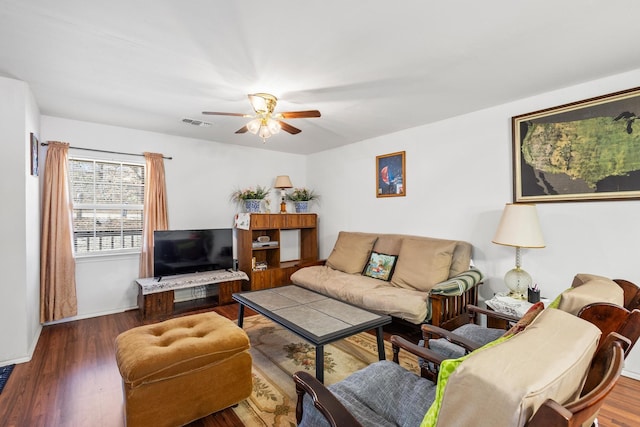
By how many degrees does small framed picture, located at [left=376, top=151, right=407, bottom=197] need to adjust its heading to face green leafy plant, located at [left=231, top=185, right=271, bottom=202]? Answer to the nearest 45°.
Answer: approximately 45° to its right

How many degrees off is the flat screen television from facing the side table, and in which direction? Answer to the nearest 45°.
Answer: approximately 45° to its left

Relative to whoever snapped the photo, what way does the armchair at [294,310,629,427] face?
facing away from the viewer and to the left of the viewer

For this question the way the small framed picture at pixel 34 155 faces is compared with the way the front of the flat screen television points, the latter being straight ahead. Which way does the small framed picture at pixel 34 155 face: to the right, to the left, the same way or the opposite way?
to the left

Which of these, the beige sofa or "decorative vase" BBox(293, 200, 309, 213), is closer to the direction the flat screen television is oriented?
the beige sofa

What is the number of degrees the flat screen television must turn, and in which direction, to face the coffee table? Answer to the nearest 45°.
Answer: approximately 45° to its left

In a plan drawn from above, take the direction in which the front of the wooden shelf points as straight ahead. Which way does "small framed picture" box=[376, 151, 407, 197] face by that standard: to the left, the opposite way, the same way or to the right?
to the right

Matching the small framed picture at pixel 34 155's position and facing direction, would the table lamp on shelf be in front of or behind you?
in front

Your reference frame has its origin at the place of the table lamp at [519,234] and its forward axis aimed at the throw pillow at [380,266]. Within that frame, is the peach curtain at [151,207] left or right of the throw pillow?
left

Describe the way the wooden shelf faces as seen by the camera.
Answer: facing the viewer and to the right of the viewer

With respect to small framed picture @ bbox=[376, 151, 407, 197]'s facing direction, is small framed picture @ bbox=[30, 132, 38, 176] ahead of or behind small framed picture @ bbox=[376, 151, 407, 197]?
ahead

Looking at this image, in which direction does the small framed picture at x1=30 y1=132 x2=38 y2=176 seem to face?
to the viewer's right

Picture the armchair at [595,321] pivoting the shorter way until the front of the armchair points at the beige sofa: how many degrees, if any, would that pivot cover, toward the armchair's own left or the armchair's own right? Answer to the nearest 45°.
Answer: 0° — it already faces it

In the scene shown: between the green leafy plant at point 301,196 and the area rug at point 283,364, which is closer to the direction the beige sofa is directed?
the area rug

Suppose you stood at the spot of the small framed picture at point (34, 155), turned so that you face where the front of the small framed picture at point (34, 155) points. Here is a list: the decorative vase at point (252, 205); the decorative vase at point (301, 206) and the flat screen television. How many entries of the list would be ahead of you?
3

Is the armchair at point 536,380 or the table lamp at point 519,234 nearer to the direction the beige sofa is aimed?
the armchair

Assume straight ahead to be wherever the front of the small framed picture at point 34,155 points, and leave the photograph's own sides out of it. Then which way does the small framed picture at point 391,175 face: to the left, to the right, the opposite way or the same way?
the opposite way

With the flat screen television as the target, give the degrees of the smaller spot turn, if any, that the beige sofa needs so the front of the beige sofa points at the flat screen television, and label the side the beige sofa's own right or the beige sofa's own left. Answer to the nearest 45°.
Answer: approximately 45° to the beige sofa's own right

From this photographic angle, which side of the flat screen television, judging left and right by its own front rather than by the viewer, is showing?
front

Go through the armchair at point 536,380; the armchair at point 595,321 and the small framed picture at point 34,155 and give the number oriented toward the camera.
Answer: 0

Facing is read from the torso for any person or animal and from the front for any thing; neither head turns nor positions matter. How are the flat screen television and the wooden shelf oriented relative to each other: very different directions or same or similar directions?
same or similar directions

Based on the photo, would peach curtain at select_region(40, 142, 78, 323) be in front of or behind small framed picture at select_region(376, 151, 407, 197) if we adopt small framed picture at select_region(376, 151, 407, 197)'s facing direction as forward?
in front
